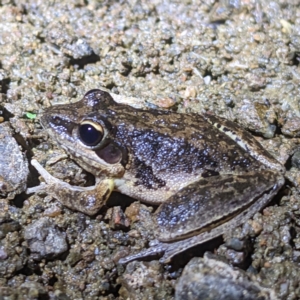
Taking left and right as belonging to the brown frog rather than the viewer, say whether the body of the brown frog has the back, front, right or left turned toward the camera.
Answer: left

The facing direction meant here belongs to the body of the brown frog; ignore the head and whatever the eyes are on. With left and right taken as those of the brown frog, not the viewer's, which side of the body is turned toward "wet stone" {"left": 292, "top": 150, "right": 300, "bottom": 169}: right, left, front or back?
back

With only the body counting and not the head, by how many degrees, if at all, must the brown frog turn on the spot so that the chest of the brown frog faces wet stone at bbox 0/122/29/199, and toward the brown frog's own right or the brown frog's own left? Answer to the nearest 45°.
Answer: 0° — it already faces it
